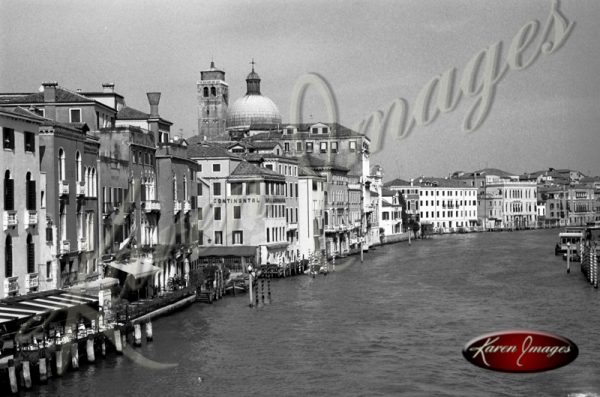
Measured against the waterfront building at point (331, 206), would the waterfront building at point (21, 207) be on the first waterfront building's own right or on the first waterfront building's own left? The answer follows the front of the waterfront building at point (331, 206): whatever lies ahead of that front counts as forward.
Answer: on the first waterfront building's own right

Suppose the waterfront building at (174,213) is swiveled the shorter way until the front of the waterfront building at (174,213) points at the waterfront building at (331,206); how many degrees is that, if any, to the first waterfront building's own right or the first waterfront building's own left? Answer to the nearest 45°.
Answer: approximately 90° to the first waterfront building's own left

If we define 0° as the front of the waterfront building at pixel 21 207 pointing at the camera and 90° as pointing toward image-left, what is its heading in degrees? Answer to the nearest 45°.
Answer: approximately 315°

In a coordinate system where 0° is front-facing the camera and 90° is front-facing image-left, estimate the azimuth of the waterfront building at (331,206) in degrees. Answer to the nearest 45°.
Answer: approximately 315°
